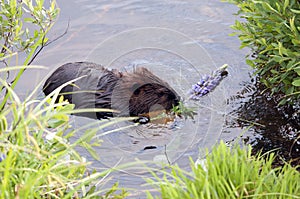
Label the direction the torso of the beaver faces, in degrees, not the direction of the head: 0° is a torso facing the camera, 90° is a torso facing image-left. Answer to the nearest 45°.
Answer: approximately 270°

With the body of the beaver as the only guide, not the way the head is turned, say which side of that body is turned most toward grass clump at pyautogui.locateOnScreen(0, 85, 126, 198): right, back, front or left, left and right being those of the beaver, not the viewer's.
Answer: right

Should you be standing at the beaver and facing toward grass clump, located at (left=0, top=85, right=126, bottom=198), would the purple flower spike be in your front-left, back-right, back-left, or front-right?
back-left

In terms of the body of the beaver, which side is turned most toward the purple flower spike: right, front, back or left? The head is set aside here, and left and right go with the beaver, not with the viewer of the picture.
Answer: front

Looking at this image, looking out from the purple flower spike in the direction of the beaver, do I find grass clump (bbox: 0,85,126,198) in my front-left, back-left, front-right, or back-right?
front-left

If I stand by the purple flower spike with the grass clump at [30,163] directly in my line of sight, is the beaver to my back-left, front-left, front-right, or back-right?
front-right

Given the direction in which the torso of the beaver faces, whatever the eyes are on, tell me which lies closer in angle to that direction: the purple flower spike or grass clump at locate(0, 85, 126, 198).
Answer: the purple flower spike
